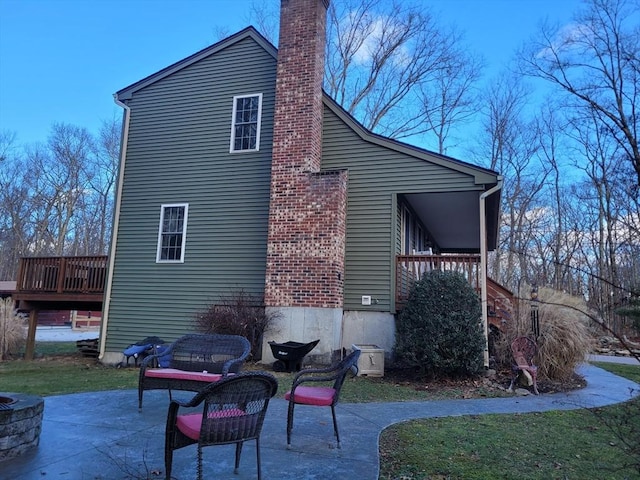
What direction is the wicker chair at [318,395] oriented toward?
to the viewer's left

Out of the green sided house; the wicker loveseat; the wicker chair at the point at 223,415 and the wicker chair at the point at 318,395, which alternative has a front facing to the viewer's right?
the green sided house

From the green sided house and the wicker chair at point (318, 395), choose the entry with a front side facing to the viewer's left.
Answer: the wicker chair

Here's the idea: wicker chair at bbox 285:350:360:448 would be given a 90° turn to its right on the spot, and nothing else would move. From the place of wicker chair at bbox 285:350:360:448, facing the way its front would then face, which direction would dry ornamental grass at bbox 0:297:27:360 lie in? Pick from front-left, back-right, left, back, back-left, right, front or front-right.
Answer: front-left

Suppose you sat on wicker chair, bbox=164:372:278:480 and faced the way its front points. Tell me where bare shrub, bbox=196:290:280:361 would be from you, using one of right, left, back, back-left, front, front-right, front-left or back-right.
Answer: front-right

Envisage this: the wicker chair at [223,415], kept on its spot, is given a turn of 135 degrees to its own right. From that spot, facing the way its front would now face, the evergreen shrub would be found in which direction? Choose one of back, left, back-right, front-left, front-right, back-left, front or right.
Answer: front-left

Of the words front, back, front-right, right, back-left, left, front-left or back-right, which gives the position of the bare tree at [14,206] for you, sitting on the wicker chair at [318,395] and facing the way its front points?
front-right

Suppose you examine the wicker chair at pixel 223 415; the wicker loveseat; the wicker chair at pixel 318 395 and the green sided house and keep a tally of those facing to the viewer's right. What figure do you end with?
1

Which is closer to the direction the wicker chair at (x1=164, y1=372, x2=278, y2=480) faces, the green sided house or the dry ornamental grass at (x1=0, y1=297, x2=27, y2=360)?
the dry ornamental grass

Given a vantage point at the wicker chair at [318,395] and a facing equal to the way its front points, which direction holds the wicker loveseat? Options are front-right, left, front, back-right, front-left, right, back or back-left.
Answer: front-right

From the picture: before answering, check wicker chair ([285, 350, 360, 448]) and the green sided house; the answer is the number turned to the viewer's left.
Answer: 1

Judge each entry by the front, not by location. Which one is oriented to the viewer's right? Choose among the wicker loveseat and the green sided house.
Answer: the green sided house

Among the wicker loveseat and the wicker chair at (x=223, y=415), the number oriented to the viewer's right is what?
0

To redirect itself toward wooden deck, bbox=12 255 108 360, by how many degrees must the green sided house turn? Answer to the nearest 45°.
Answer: approximately 180°

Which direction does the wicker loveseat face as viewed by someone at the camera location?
facing the viewer and to the left of the viewer

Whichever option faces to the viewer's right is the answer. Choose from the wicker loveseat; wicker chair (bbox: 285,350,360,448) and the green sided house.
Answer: the green sided house

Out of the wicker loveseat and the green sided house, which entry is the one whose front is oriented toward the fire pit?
the wicker loveseat

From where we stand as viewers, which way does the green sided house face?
facing to the right of the viewer
